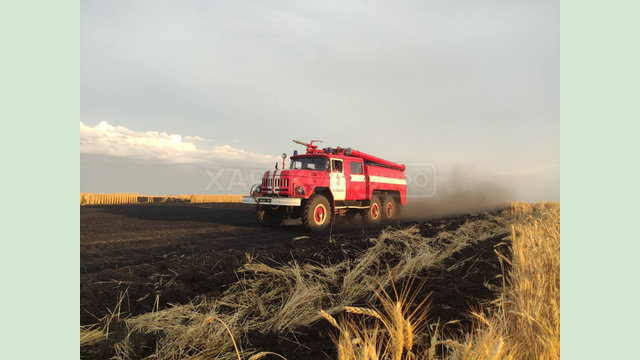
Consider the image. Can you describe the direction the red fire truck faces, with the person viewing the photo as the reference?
facing the viewer and to the left of the viewer
